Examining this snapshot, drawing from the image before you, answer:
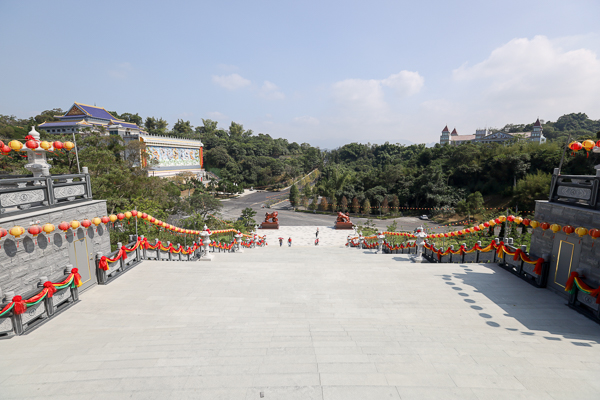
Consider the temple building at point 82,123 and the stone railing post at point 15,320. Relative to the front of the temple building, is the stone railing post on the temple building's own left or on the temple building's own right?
on the temple building's own right

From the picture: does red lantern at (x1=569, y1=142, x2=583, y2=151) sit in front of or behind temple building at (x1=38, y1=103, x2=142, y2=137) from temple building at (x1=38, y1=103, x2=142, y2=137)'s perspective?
in front

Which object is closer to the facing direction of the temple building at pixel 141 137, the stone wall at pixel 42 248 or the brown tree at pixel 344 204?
the brown tree

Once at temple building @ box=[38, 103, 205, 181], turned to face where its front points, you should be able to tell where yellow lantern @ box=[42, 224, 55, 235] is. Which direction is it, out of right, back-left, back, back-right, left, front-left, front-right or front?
front-right

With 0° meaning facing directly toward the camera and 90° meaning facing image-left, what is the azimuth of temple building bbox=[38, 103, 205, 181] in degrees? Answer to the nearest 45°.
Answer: approximately 315°

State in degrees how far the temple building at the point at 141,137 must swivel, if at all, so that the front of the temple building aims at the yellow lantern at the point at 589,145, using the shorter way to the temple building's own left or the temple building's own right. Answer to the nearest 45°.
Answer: approximately 45° to the temple building's own right

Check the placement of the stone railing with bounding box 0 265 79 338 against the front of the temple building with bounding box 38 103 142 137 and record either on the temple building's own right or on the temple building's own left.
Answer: on the temple building's own right

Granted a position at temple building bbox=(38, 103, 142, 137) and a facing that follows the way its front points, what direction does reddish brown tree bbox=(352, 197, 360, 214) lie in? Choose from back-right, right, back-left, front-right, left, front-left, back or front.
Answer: front

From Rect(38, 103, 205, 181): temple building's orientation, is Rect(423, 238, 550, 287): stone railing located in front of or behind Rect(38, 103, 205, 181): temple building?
in front

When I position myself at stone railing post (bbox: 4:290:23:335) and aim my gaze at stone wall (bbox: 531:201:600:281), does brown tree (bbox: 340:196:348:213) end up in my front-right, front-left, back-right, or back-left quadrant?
front-left

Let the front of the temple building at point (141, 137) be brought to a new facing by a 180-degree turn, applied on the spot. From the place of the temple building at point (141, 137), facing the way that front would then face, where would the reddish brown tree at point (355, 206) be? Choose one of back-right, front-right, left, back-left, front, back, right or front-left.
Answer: back

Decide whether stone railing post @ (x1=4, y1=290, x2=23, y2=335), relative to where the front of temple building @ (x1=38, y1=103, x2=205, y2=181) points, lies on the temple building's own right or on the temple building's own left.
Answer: on the temple building's own right

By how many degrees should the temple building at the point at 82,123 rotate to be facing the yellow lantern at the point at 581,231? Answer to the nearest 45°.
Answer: approximately 45° to its right

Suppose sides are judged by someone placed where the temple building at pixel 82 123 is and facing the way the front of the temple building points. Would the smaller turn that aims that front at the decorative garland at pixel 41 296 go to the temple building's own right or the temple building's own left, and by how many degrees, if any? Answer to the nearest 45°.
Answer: approximately 45° to the temple building's own right
